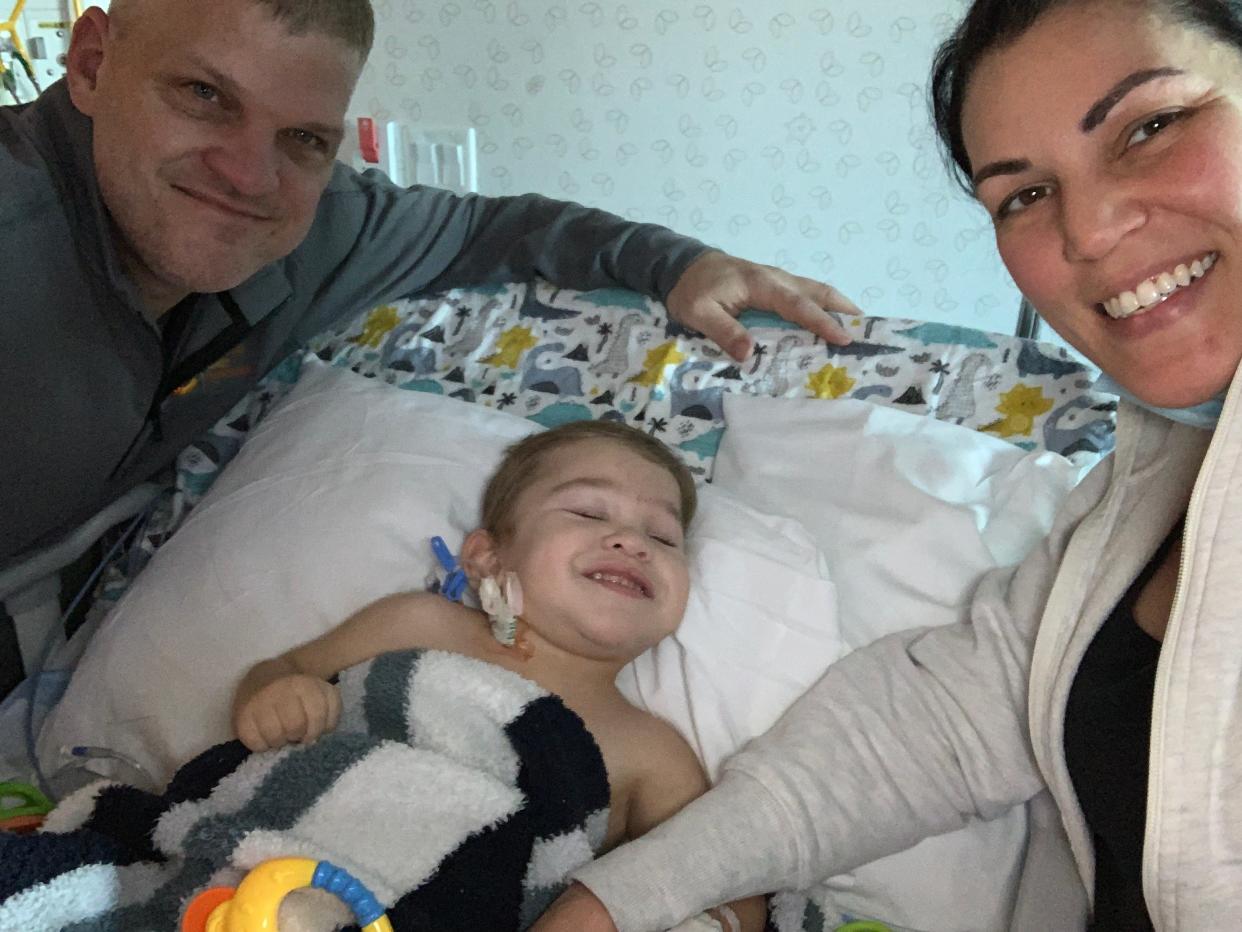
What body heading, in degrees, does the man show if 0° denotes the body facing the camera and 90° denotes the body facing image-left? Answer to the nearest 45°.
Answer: approximately 315°

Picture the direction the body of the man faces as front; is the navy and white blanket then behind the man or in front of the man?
in front

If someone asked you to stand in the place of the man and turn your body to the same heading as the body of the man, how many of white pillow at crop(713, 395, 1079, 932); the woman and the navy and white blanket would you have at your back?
0

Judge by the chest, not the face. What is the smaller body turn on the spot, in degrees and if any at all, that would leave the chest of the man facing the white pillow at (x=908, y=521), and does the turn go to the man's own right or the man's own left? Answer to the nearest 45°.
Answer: approximately 45° to the man's own left

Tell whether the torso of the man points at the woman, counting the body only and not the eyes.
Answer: yes
